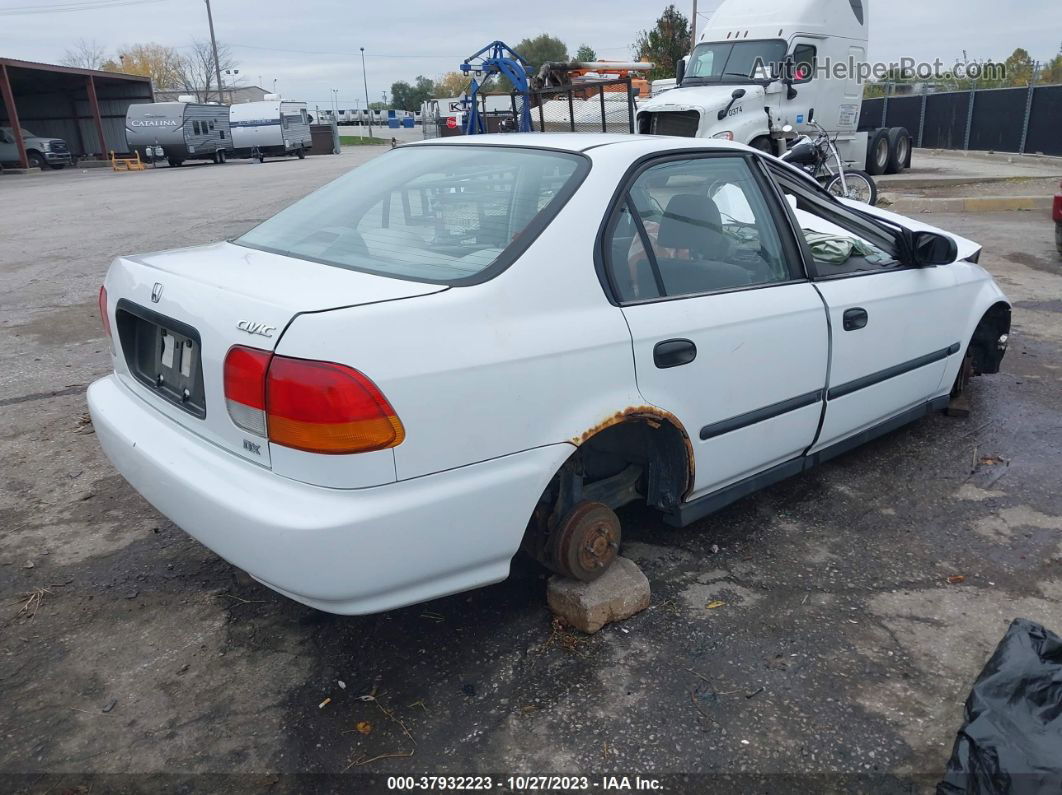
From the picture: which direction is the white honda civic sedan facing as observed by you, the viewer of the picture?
facing away from the viewer and to the right of the viewer

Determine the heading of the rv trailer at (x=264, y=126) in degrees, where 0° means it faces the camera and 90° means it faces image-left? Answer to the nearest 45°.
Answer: approximately 45°

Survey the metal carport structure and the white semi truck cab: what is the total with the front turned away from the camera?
0

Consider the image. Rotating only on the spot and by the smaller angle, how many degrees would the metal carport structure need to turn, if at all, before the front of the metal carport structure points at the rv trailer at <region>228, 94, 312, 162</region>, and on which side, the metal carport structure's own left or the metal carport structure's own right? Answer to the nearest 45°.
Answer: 0° — it already faces it

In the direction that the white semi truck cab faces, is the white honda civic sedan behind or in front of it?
in front

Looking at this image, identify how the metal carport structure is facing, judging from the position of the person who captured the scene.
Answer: facing the viewer and to the right of the viewer

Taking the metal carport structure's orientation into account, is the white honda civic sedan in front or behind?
in front

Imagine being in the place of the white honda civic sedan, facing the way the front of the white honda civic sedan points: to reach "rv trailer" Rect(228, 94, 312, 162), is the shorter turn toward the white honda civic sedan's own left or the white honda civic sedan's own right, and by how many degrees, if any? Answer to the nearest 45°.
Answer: approximately 45° to the white honda civic sedan's own left

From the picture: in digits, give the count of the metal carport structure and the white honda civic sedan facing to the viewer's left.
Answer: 0

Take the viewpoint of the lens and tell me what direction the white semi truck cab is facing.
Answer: facing the viewer and to the left of the viewer

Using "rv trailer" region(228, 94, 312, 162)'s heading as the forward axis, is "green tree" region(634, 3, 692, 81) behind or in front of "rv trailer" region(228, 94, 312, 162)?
behind

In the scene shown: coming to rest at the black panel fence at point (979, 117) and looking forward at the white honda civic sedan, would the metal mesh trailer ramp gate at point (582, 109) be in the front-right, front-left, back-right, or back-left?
front-right

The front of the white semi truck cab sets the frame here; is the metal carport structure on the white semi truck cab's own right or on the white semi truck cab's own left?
on the white semi truck cab's own right

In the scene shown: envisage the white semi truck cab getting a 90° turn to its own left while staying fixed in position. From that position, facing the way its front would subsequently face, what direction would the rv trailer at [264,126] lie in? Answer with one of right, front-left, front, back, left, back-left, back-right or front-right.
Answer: back

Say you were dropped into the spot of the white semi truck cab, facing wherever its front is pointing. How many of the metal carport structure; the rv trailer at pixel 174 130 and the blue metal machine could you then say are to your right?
3

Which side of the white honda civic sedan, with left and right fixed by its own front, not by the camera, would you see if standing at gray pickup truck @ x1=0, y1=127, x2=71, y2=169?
left

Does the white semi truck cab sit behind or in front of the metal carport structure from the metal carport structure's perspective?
in front
